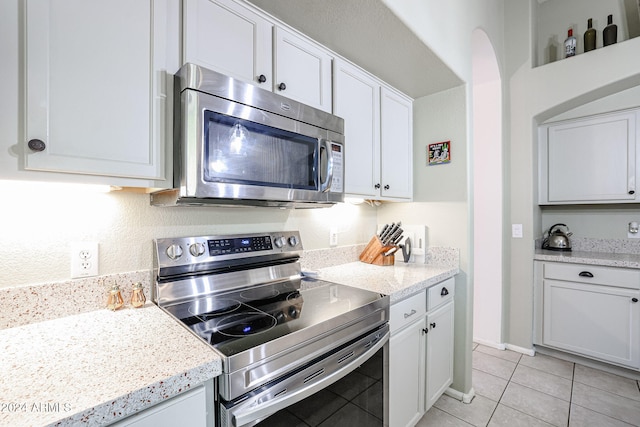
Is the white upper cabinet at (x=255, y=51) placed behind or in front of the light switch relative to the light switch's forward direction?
in front

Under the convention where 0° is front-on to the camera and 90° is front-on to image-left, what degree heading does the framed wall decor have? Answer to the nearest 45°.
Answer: approximately 45°

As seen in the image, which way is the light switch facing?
toward the camera

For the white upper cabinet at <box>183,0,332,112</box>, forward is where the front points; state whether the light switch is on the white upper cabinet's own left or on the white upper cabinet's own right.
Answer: on the white upper cabinet's own left

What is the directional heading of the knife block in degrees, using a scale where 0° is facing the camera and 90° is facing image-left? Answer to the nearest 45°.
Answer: approximately 315°

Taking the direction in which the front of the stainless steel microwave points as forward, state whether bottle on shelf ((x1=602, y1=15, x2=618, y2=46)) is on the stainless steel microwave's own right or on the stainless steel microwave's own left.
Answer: on the stainless steel microwave's own left

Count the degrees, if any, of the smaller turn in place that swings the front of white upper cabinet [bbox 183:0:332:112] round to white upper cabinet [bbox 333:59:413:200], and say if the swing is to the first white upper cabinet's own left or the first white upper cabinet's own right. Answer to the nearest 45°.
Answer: approximately 90° to the first white upper cabinet's own left

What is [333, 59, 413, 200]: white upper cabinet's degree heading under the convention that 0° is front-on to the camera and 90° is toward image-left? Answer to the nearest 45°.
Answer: approximately 315°

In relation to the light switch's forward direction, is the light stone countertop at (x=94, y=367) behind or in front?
in front

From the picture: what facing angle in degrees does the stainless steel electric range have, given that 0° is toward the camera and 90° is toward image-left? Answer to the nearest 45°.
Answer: approximately 315°
